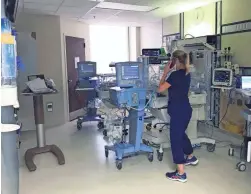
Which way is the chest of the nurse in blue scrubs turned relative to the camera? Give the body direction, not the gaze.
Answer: to the viewer's left

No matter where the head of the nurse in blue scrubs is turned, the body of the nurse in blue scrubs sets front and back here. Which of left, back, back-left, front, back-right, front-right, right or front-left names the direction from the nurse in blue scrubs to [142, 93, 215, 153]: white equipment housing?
right

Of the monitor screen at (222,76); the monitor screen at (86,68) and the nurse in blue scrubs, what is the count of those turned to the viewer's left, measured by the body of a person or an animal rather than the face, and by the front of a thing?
1

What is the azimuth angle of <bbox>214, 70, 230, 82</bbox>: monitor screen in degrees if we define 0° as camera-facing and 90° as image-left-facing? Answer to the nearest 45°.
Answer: approximately 0°

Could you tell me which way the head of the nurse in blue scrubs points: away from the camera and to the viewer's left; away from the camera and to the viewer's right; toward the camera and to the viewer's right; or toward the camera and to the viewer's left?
away from the camera and to the viewer's left

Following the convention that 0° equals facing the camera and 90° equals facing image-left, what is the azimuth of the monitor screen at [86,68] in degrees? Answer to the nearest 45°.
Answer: approximately 0°

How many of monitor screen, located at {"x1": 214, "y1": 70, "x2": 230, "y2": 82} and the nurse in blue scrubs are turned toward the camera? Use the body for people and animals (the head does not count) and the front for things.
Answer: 1

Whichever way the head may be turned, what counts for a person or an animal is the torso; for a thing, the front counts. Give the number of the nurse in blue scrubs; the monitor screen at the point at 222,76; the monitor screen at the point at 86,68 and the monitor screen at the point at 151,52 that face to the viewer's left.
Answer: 1

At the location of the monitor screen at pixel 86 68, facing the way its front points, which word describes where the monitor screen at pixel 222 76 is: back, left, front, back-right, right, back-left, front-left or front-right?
front-left

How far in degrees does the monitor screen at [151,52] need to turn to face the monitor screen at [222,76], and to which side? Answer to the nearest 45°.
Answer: approximately 45° to its left
